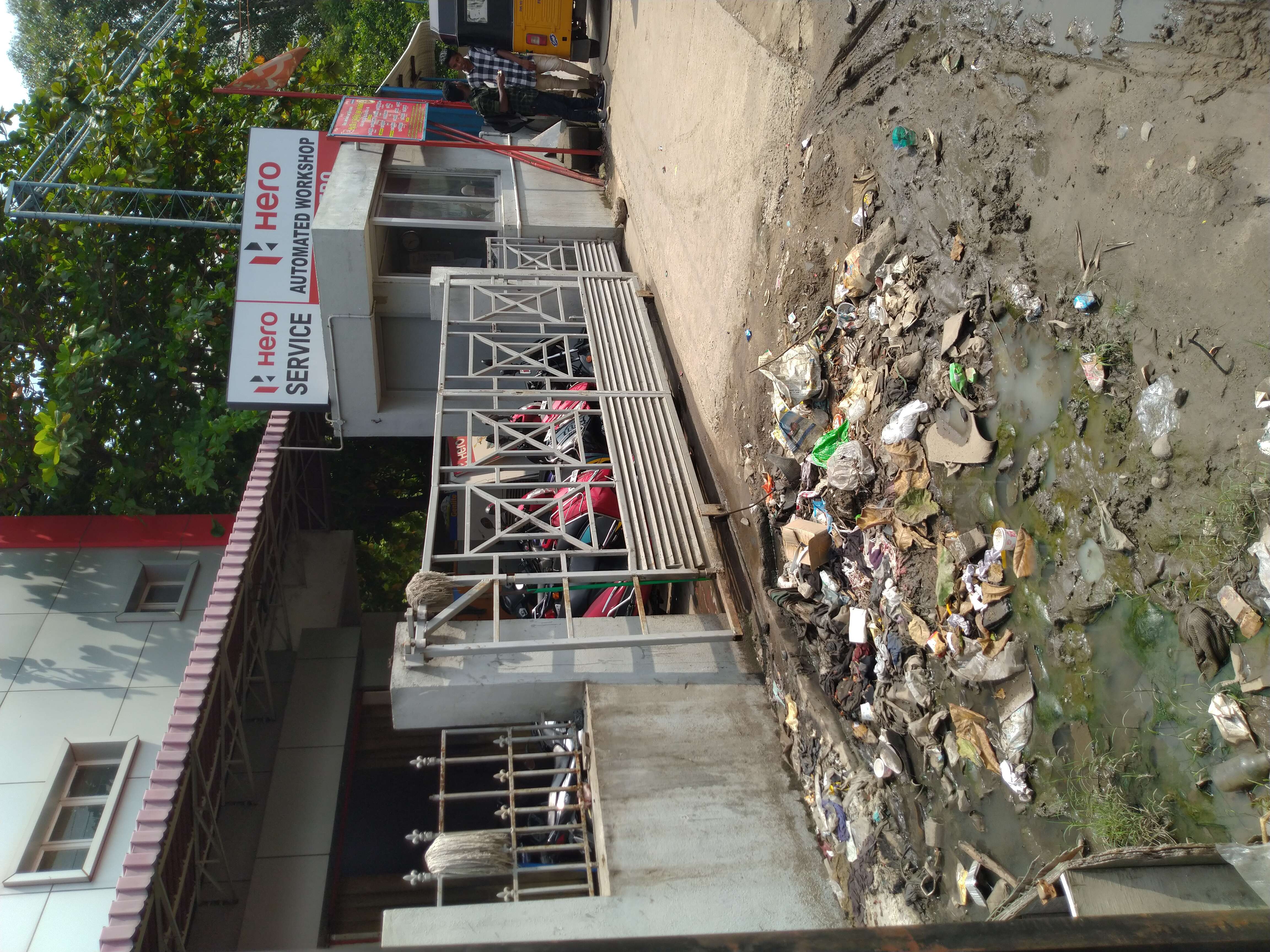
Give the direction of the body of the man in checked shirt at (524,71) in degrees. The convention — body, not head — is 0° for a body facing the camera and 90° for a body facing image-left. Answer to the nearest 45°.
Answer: approximately 0°

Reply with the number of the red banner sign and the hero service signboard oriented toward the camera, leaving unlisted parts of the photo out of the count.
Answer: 2

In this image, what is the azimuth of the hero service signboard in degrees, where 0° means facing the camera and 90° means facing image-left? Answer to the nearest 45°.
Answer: approximately 0°
